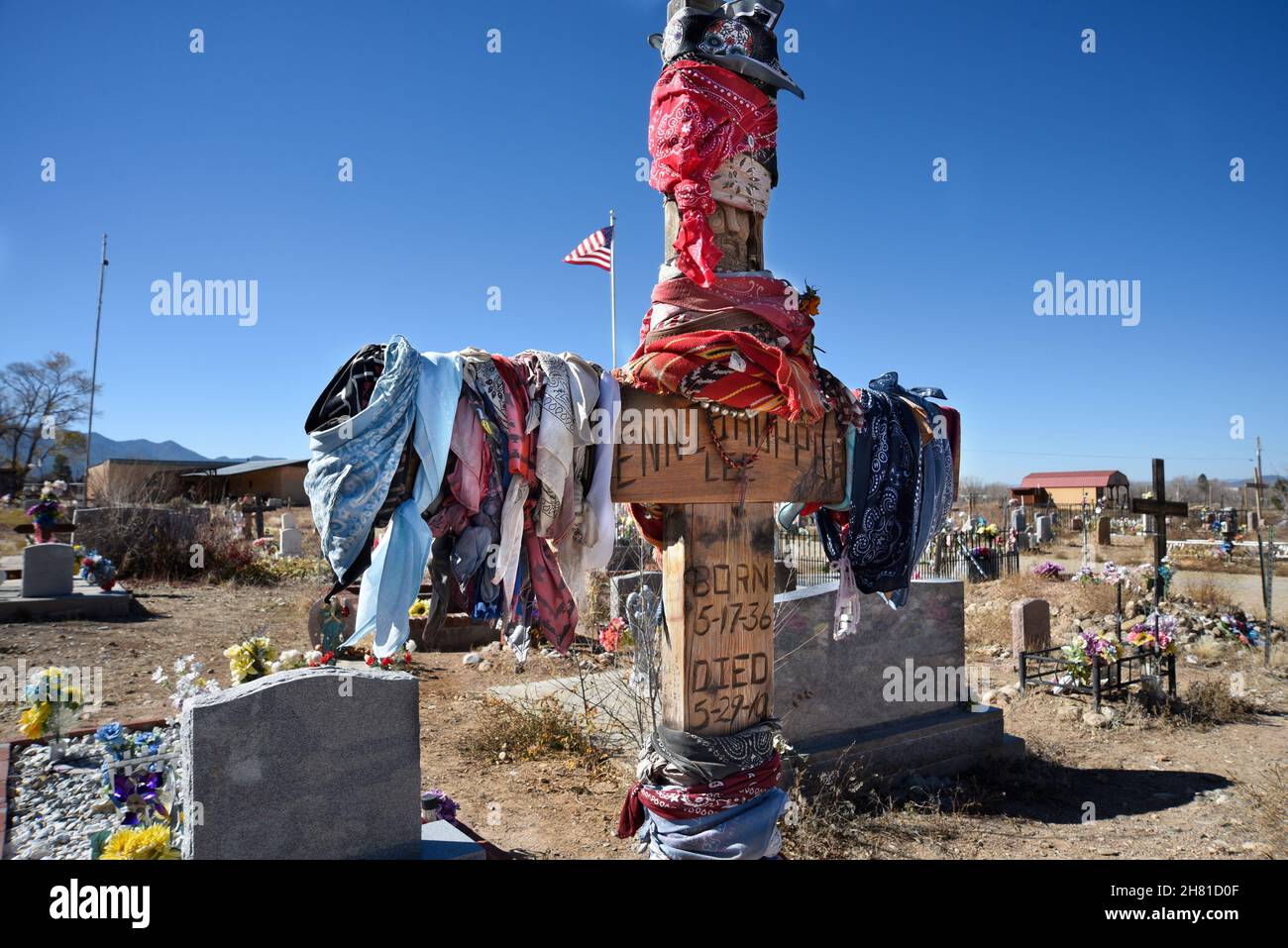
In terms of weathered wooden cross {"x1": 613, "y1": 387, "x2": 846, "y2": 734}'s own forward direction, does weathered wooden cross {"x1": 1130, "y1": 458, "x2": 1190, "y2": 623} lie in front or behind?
behind

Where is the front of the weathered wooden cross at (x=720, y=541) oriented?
toward the camera

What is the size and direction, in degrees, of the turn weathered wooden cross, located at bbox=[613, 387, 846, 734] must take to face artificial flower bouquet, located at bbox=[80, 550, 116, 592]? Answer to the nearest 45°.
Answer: approximately 135° to its right

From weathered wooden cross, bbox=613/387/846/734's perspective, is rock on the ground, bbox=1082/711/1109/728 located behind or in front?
behind

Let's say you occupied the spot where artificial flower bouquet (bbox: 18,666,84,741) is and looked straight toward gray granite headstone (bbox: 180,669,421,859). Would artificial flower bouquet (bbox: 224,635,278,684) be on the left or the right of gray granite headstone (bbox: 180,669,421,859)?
left

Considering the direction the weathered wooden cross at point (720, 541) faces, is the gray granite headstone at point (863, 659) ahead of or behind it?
behind
